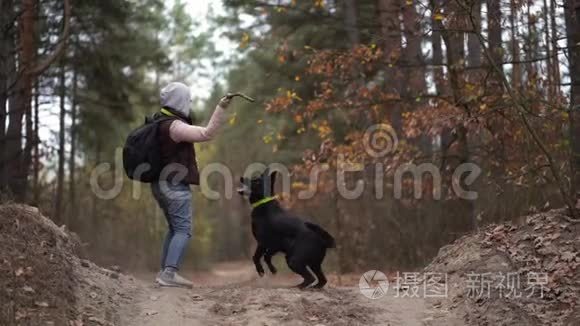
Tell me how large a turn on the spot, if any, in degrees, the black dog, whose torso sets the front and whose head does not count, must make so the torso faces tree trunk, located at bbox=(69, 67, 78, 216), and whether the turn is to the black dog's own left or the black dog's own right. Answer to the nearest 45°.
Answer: approximately 45° to the black dog's own right

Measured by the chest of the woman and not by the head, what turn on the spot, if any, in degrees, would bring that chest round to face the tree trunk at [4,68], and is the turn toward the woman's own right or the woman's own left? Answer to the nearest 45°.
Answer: approximately 135° to the woman's own left

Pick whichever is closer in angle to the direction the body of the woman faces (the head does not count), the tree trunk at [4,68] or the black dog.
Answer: the black dog

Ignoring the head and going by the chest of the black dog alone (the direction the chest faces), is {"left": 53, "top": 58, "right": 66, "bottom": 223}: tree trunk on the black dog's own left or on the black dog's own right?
on the black dog's own right

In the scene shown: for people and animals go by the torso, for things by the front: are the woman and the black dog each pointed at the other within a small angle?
yes

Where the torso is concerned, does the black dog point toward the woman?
yes

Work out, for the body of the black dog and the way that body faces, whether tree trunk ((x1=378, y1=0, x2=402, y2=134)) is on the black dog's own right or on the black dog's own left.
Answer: on the black dog's own right

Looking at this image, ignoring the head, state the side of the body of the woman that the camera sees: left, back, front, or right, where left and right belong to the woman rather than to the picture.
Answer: right

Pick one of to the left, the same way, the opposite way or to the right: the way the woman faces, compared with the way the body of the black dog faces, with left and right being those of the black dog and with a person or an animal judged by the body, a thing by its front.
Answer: the opposite way

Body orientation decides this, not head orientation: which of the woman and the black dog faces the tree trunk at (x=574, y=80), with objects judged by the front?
the woman

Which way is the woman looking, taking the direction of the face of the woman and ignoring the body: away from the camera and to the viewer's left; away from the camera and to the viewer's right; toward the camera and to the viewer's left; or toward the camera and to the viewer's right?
away from the camera and to the viewer's right

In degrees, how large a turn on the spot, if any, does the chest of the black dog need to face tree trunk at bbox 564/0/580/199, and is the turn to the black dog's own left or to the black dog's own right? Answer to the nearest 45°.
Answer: approximately 180°

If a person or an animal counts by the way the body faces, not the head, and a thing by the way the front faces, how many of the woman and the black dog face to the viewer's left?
1

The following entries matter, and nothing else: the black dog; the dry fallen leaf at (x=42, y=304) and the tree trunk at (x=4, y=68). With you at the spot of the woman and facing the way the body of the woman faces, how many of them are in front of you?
1

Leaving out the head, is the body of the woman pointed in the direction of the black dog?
yes

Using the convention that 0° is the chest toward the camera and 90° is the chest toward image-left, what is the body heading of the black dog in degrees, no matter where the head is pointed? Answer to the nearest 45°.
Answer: approximately 90°
